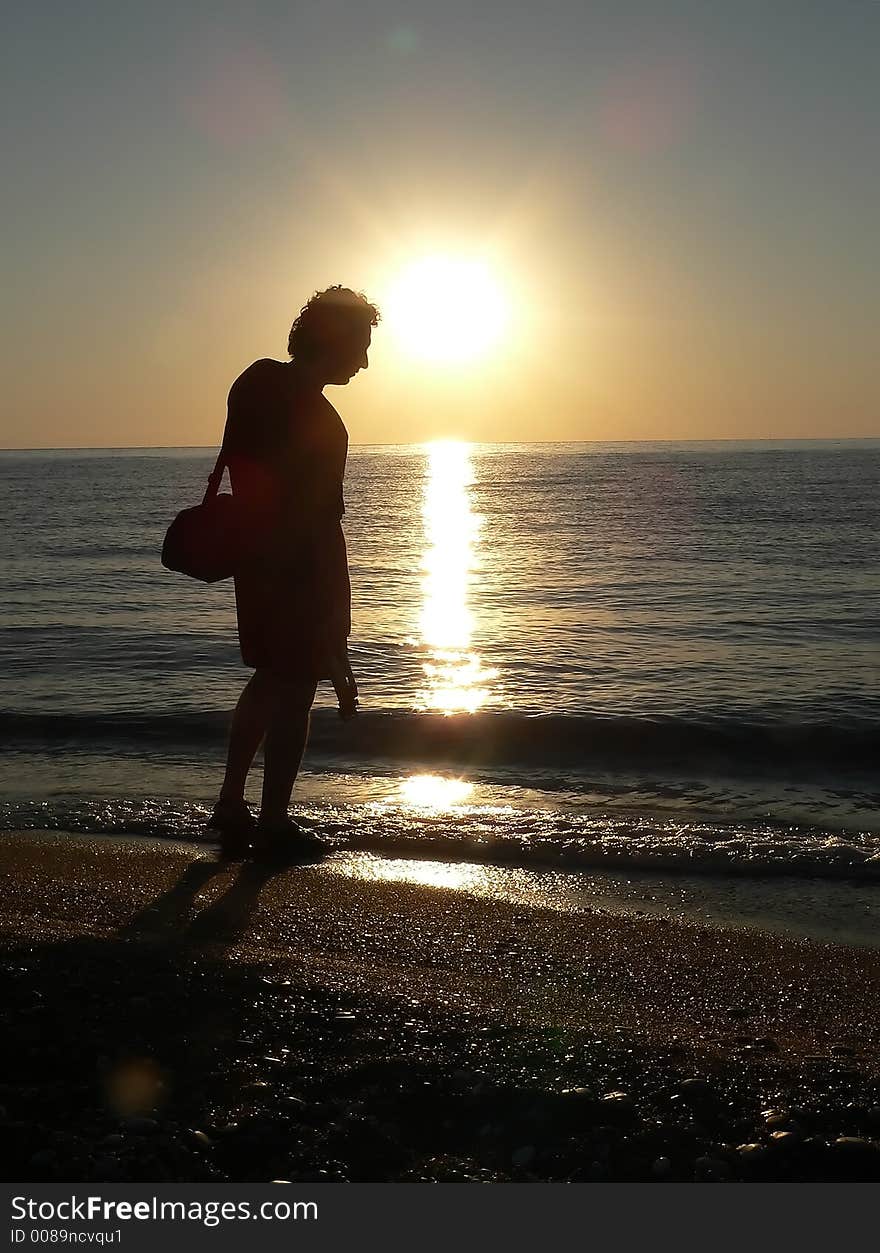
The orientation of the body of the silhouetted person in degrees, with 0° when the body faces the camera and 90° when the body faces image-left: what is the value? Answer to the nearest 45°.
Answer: approximately 270°

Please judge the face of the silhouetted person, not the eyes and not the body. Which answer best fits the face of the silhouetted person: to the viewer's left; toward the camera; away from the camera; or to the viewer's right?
to the viewer's right
